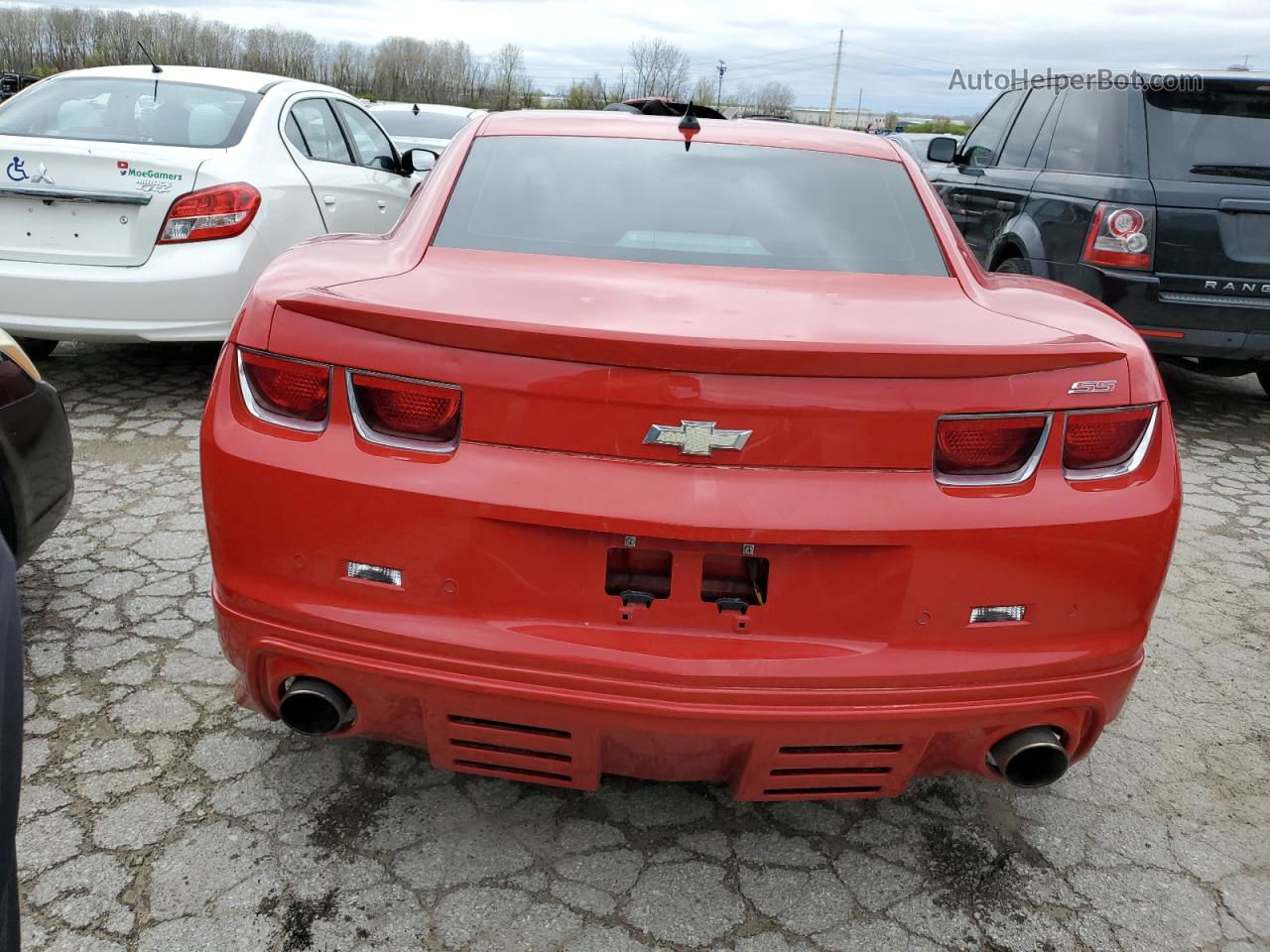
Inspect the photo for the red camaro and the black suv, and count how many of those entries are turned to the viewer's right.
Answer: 0

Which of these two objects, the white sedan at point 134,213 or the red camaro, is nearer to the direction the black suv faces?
the white sedan

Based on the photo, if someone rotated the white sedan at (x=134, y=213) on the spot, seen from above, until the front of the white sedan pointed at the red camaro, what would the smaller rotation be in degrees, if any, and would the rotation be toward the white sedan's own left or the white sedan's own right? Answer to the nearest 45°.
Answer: approximately 135° to the white sedan's own right

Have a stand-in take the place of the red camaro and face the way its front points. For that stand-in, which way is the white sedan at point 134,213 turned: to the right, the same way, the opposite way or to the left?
the same way

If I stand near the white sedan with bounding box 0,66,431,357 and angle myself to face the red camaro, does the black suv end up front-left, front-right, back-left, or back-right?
front-left

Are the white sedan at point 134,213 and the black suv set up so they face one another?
no

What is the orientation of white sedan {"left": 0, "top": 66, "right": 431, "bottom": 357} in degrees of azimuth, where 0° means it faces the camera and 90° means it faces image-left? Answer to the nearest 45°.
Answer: approximately 225°

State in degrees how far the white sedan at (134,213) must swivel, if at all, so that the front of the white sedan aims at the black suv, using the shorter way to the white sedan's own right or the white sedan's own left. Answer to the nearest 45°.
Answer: approximately 45° to the white sedan's own right

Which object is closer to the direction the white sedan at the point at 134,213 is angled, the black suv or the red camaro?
the black suv

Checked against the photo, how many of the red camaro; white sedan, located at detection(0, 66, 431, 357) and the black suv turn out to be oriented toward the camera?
0

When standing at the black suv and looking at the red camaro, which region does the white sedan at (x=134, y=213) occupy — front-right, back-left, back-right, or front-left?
front-right

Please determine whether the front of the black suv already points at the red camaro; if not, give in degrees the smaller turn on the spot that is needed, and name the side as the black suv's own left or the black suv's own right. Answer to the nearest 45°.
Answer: approximately 135° to the black suv's own left

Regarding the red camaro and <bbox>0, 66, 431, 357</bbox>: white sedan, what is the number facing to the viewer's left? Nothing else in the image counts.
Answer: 0

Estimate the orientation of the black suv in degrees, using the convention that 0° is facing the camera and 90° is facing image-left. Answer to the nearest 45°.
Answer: approximately 135°

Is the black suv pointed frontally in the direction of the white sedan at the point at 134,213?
no

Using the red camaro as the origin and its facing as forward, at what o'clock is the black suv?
The black suv is roughly at 1 o'clock from the red camaro.

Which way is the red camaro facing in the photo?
away from the camera
